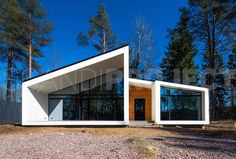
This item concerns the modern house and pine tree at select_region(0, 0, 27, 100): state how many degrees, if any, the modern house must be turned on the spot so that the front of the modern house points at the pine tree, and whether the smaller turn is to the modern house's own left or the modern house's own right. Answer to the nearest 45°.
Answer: approximately 135° to the modern house's own right

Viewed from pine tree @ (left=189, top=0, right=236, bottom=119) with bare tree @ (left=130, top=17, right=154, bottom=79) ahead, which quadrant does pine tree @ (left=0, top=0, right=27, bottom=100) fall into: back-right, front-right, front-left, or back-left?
front-left

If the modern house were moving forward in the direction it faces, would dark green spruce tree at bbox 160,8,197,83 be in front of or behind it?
behind

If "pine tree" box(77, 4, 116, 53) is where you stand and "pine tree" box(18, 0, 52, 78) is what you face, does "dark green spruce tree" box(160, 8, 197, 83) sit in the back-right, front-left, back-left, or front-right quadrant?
back-left

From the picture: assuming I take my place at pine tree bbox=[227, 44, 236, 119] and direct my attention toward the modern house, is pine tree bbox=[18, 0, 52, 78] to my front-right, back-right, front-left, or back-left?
front-right

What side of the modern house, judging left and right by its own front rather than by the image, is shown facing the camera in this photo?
front

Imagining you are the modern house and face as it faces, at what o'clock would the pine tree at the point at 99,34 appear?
The pine tree is roughly at 6 o'clock from the modern house.

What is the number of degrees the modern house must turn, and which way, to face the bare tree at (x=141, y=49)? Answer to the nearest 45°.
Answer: approximately 180°
